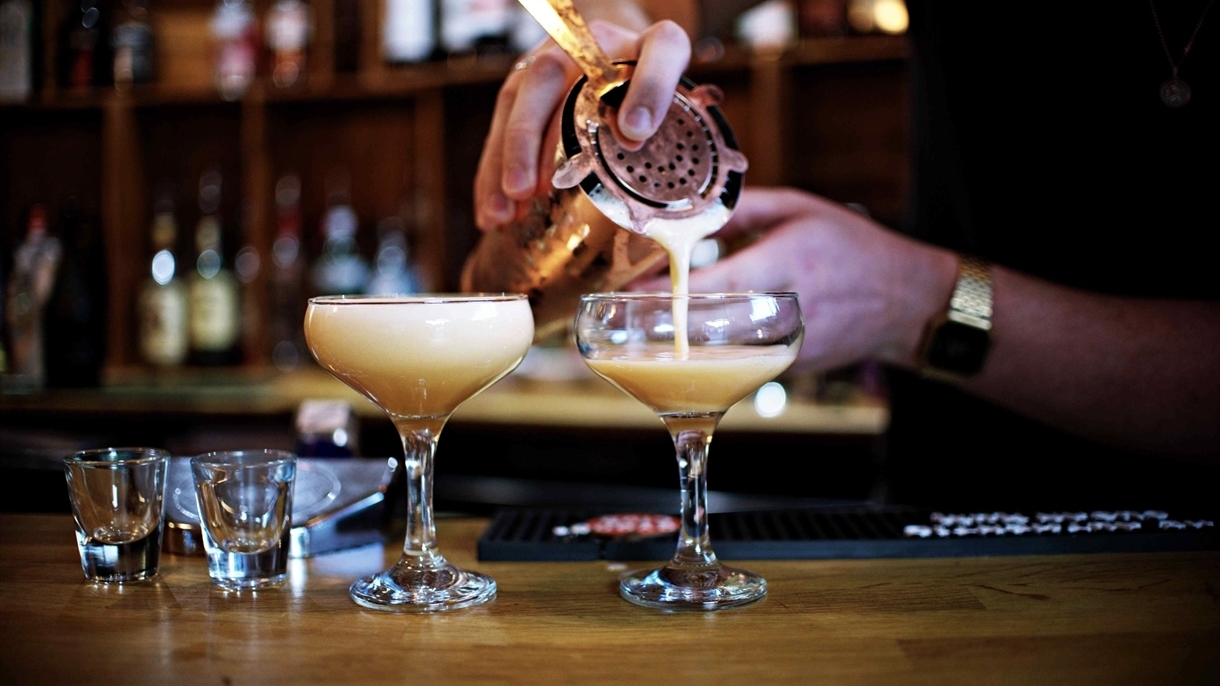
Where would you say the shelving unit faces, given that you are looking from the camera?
facing the viewer

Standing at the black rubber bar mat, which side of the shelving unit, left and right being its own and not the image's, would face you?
front

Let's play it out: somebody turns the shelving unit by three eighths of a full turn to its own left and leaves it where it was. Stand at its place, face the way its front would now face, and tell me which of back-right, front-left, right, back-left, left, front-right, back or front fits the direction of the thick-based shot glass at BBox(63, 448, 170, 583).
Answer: back-right

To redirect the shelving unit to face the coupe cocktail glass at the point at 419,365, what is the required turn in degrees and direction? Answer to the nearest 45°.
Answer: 0° — it already faces it

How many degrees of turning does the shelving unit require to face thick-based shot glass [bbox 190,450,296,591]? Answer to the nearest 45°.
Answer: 0° — it already faces it
